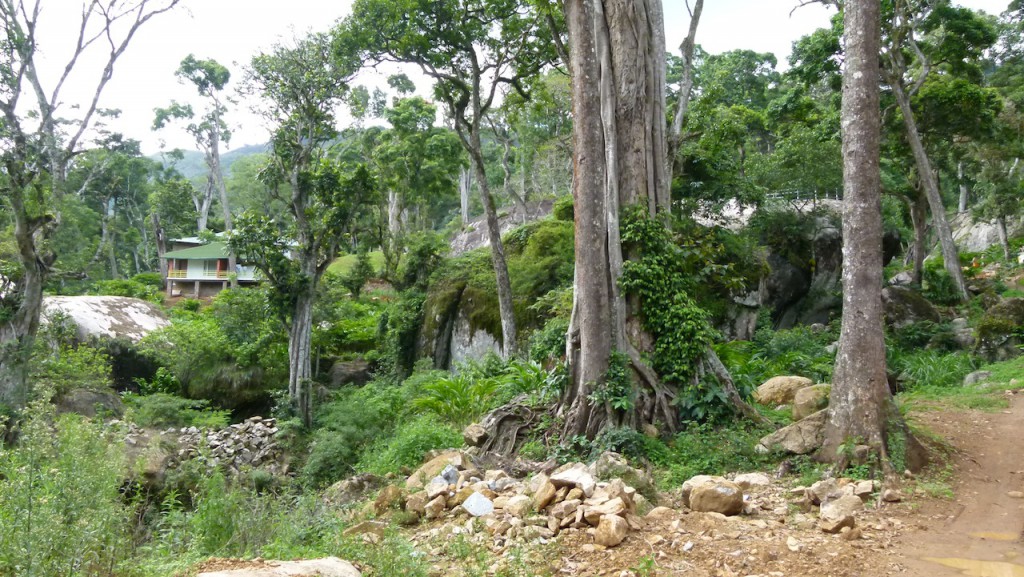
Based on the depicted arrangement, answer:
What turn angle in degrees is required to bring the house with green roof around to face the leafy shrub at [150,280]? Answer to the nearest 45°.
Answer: approximately 135° to its right

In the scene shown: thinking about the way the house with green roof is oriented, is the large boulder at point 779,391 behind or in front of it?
in front

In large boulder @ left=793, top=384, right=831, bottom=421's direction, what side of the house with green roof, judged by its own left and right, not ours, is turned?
front

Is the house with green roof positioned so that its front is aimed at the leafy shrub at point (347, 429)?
yes

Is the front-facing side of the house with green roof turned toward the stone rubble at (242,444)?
yes

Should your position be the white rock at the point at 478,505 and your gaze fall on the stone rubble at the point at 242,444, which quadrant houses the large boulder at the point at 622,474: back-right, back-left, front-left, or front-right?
back-right

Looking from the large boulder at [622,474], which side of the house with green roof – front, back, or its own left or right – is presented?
front

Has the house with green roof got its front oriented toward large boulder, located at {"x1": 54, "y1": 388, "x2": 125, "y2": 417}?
yes

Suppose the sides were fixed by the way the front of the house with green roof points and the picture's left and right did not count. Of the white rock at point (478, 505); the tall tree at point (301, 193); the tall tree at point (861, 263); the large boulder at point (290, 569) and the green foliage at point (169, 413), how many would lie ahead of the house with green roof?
5

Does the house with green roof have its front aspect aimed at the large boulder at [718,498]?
yes

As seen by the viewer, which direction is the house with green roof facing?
toward the camera

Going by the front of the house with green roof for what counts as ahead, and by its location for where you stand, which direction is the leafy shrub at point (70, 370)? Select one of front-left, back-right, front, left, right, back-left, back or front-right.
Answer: front

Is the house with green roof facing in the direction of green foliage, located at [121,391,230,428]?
yes

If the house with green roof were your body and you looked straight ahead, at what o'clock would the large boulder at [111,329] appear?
The large boulder is roughly at 12 o'clock from the house with green roof.

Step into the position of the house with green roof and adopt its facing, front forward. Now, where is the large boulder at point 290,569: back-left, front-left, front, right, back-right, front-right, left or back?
front

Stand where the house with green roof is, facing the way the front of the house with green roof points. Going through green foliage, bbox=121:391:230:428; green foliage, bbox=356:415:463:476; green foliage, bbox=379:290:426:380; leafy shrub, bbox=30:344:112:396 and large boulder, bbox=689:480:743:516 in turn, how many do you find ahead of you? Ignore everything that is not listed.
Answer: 5
